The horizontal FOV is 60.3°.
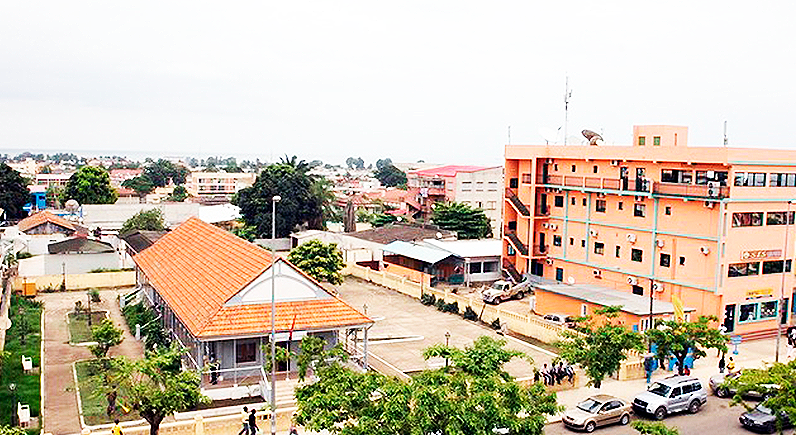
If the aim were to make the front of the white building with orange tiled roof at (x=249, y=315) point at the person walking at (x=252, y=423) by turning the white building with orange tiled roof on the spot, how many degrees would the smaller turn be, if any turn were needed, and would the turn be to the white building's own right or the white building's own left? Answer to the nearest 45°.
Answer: approximately 45° to the white building's own right

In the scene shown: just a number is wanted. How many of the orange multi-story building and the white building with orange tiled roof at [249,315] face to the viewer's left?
0

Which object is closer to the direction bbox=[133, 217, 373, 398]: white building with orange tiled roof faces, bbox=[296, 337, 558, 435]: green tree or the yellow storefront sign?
the green tree

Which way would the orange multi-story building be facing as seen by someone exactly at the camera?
facing the viewer and to the right of the viewer

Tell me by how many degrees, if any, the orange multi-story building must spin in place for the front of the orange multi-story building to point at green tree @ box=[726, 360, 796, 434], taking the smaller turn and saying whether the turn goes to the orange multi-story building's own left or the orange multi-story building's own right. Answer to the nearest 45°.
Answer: approximately 45° to the orange multi-story building's own right

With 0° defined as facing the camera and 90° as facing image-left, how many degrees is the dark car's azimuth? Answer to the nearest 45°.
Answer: approximately 45°

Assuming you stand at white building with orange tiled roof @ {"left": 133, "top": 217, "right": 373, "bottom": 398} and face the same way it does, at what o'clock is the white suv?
The white suv is roughly at 11 o'clock from the white building with orange tiled roof.

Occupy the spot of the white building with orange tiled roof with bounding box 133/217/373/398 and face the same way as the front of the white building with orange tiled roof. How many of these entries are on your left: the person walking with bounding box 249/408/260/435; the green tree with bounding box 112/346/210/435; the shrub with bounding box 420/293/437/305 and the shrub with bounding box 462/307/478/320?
2

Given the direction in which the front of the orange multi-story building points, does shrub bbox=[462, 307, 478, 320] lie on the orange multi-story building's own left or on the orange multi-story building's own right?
on the orange multi-story building's own right

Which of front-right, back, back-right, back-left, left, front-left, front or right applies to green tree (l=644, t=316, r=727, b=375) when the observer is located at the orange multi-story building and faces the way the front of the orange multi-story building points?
front-right

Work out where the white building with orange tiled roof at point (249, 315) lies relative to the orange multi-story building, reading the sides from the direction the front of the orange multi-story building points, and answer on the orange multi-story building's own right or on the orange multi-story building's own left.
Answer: on the orange multi-story building's own right

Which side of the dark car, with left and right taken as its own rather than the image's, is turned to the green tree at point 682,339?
right

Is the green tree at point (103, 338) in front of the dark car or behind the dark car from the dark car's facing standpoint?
in front

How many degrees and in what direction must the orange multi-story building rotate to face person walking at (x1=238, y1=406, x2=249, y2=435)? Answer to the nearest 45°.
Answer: approximately 90° to its right

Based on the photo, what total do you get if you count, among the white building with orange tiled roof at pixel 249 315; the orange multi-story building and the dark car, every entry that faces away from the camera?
0

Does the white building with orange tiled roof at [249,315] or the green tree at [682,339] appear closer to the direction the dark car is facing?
the white building with orange tiled roof
